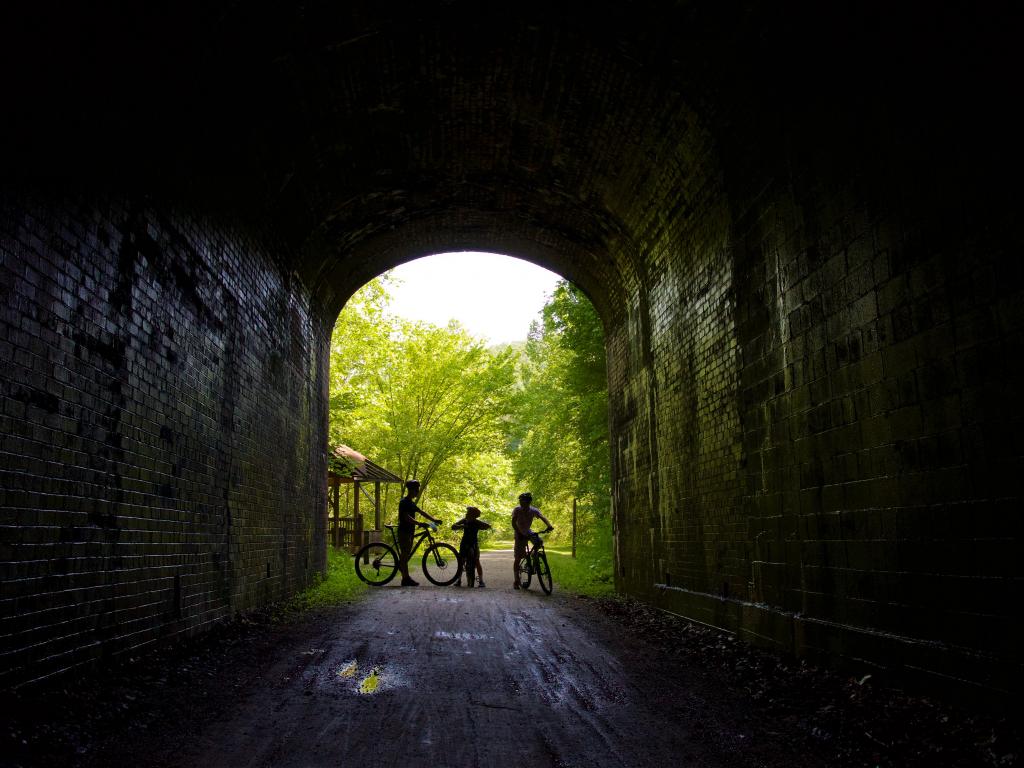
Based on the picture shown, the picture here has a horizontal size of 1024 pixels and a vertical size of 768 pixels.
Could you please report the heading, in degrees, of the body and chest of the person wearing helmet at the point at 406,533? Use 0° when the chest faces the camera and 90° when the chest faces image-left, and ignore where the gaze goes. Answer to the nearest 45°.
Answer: approximately 270°

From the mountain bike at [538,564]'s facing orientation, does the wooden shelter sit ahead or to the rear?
to the rear

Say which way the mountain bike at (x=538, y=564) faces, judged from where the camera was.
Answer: facing the viewer and to the right of the viewer

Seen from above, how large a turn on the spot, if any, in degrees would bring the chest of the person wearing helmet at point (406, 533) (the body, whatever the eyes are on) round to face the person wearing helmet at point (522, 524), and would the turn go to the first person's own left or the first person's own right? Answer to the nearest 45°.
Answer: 0° — they already face them

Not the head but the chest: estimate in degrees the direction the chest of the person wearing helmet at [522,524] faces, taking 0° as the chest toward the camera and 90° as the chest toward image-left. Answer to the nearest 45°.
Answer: approximately 315°

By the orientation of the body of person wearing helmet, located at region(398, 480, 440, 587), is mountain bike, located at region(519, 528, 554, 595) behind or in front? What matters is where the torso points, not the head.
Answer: in front
